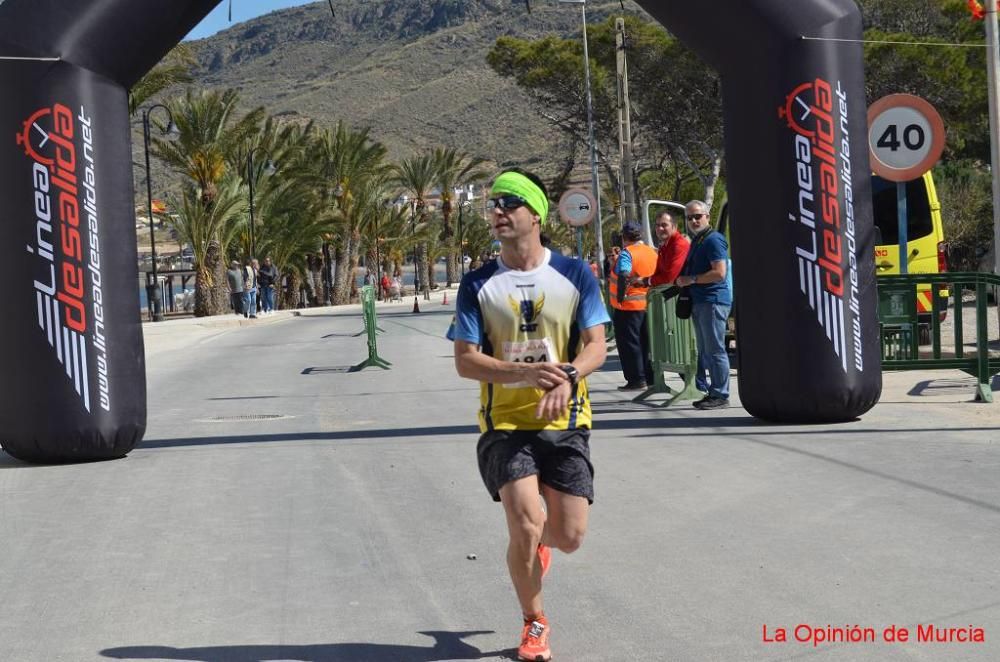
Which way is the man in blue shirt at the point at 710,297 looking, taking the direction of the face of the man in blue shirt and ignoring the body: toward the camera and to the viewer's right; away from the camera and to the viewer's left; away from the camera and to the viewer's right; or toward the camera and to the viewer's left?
toward the camera and to the viewer's left

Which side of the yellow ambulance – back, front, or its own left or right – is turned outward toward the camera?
back

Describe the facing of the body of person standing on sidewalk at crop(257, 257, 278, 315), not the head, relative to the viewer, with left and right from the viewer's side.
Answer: facing the viewer

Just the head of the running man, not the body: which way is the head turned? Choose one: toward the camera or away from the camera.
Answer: toward the camera

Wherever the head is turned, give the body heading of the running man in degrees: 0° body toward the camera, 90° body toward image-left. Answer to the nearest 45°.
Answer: approximately 0°

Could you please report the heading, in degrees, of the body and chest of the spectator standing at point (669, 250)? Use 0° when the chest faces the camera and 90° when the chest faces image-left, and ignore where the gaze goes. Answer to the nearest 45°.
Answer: approximately 45°

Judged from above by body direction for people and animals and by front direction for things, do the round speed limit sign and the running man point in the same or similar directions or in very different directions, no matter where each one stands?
same or similar directions

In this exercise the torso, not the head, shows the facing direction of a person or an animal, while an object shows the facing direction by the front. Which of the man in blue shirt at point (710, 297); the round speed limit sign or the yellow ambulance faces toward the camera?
the round speed limit sign
